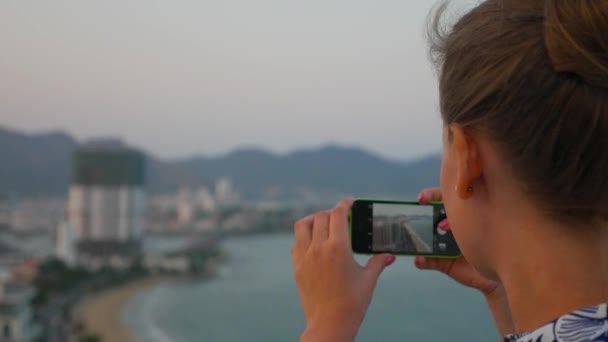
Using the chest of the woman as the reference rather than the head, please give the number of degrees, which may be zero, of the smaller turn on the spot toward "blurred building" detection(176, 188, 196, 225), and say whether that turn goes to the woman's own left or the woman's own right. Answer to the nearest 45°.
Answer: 0° — they already face it

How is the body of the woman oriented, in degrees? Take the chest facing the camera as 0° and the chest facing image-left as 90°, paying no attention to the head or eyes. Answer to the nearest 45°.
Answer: approximately 135°

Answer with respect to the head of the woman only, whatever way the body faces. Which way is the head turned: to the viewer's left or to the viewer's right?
to the viewer's left
